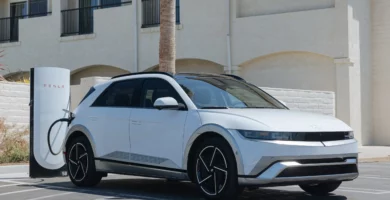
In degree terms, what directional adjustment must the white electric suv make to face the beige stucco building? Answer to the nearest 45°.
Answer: approximately 135° to its left

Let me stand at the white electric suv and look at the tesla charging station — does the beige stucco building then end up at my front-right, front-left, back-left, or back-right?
front-right

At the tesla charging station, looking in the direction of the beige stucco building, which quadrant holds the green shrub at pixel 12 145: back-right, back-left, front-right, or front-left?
front-left

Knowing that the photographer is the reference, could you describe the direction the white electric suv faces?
facing the viewer and to the right of the viewer

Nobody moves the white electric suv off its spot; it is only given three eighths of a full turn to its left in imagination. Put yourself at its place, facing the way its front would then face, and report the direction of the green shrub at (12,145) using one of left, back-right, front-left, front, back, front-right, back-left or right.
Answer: front-left

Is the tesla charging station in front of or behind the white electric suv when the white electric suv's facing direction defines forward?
behind
